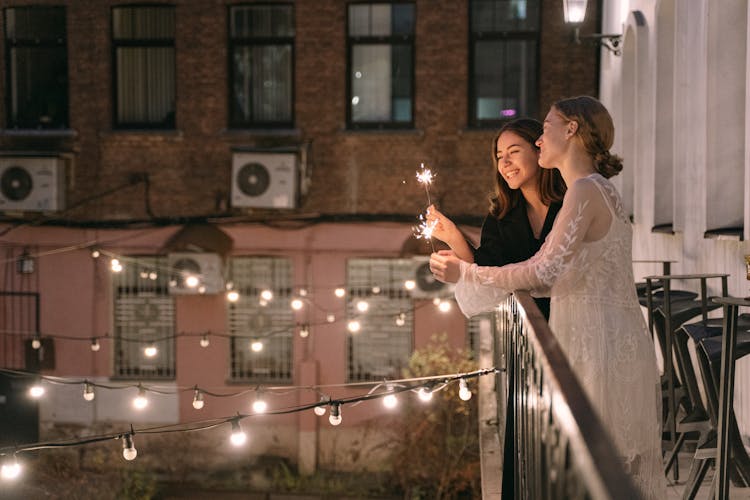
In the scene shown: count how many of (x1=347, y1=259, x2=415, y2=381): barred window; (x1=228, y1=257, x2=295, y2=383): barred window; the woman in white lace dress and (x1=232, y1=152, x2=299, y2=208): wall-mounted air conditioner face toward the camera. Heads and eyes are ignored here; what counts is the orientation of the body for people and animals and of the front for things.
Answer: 3

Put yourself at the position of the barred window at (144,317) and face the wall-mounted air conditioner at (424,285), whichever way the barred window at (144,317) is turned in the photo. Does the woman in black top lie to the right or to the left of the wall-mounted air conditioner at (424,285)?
right

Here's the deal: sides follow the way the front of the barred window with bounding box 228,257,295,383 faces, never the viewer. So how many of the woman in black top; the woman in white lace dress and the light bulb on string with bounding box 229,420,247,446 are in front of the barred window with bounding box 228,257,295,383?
3

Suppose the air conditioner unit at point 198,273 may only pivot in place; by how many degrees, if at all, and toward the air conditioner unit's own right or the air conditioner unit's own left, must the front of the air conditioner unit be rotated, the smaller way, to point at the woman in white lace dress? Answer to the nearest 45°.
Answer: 0° — it already faces them

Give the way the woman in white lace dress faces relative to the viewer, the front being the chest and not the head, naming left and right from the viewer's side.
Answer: facing to the left of the viewer

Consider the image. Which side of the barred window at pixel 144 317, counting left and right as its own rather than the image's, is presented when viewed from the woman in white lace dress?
front

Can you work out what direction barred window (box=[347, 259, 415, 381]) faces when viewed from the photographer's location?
facing the viewer

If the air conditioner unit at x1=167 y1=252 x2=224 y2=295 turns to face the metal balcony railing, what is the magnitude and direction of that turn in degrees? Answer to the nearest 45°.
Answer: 0° — it already faces it

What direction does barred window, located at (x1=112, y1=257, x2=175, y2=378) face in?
toward the camera

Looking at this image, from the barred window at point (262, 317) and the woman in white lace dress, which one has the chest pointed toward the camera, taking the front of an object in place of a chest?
the barred window

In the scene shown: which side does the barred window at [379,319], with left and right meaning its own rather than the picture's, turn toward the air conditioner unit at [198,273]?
right

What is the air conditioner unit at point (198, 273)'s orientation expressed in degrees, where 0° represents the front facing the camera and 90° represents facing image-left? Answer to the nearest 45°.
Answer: approximately 0°

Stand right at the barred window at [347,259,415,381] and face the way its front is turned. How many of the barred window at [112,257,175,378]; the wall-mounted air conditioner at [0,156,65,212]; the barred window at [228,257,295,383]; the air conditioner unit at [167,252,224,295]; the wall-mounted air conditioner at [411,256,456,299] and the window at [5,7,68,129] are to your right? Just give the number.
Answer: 5

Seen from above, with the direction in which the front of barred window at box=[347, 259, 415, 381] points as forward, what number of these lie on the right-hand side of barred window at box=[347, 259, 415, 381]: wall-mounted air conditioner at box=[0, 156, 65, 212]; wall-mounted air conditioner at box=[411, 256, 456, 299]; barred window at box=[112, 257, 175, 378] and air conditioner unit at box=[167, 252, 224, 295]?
3
